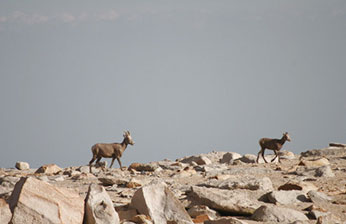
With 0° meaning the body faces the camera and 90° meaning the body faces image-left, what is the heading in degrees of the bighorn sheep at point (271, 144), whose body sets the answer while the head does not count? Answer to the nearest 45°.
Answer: approximately 270°

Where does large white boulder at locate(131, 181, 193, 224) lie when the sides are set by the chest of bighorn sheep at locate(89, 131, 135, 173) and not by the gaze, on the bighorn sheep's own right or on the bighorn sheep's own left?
on the bighorn sheep's own right

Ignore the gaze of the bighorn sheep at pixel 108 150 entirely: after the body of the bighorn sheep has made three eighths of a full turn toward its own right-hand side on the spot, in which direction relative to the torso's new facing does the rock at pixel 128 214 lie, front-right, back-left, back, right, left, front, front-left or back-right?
front-left

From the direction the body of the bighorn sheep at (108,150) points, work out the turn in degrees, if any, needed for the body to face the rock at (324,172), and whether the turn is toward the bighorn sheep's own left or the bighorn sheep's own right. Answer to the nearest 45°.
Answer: approximately 45° to the bighorn sheep's own right

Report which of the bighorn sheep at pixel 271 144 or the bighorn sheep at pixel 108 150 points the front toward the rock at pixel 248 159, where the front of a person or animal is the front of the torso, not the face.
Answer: the bighorn sheep at pixel 108 150

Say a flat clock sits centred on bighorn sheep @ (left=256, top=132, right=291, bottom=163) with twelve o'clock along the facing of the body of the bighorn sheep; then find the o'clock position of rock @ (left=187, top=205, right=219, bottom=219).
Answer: The rock is roughly at 3 o'clock from the bighorn sheep.

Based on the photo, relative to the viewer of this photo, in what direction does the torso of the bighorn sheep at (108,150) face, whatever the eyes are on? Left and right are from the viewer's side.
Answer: facing to the right of the viewer

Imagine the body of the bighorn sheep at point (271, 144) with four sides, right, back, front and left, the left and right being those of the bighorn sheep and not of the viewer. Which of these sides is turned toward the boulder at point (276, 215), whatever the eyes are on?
right

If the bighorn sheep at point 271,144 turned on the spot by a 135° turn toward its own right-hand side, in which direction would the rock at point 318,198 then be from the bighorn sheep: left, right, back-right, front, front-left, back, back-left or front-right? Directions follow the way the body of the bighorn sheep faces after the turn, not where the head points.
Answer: front-left

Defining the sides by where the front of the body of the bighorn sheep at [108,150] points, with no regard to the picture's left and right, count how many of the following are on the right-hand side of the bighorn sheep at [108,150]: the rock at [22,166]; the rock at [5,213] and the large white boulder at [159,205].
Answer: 2

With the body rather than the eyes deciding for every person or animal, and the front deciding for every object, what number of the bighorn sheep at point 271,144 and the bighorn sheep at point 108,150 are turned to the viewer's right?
2

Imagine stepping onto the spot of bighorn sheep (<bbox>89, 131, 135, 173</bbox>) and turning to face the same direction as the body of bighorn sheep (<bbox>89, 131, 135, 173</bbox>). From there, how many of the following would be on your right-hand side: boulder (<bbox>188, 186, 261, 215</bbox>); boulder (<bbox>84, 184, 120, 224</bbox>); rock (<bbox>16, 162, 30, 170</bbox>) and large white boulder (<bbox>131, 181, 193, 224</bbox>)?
3

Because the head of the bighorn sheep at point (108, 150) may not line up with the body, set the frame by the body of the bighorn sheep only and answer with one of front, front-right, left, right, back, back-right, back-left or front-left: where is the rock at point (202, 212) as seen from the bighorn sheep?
right

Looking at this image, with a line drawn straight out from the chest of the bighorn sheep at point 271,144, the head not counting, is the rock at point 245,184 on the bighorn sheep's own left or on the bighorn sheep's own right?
on the bighorn sheep's own right

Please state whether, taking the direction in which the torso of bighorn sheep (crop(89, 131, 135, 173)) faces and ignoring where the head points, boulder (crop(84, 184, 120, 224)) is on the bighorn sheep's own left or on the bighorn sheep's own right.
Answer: on the bighorn sheep's own right
